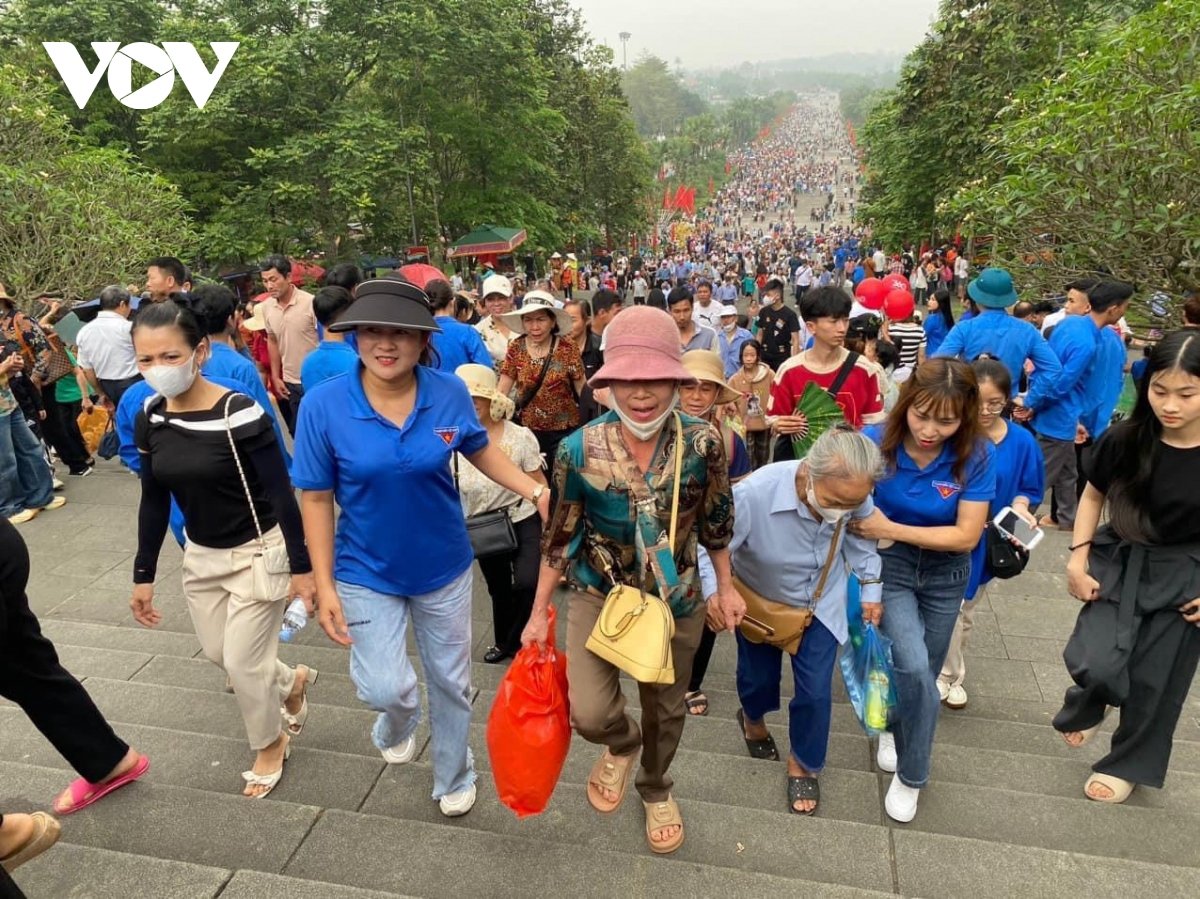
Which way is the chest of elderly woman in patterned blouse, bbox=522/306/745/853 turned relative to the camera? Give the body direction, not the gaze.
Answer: toward the camera

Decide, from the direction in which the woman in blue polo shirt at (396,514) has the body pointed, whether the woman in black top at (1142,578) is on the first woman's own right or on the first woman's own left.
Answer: on the first woman's own left

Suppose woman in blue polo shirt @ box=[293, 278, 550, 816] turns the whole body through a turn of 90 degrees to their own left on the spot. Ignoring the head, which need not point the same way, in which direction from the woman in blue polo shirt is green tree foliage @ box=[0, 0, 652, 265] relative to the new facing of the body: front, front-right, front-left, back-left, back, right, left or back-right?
left

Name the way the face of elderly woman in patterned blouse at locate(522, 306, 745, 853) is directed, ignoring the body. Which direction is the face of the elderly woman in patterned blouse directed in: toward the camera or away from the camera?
toward the camera

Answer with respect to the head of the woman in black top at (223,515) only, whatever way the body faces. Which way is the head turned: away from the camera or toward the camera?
toward the camera

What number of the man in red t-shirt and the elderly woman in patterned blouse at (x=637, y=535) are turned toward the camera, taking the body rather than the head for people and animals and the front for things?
2

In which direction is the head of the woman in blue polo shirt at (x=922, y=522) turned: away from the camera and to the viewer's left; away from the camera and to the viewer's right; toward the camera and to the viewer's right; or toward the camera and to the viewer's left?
toward the camera and to the viewer's left

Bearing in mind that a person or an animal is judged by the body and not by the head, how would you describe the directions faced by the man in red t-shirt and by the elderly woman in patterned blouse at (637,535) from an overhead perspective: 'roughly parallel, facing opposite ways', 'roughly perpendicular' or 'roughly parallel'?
roughly parallel

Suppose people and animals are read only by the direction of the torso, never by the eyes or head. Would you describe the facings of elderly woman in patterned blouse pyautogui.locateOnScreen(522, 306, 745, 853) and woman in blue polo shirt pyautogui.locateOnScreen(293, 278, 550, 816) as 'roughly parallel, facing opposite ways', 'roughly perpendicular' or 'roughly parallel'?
roughly parallel

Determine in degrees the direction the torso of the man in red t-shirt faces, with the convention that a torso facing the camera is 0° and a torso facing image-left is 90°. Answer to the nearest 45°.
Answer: approximately 0°

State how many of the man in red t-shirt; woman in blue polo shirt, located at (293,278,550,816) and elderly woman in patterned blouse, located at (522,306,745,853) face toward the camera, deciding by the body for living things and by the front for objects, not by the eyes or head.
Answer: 3

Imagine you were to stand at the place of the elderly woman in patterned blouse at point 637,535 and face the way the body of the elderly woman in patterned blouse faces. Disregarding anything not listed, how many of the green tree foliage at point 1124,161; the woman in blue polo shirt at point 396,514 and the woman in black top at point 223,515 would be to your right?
2

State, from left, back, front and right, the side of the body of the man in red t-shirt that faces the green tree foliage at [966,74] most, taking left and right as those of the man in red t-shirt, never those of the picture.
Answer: back

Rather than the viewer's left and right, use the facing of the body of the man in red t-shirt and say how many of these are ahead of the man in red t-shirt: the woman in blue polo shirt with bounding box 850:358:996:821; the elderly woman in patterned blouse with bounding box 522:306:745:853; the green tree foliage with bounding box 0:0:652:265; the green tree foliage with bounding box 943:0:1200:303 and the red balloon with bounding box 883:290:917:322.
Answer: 2

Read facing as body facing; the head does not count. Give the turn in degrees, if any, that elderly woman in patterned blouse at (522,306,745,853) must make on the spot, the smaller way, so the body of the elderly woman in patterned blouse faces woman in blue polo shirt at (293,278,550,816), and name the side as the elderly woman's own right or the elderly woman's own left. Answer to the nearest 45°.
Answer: approximately 90° to the elderly woman's own right

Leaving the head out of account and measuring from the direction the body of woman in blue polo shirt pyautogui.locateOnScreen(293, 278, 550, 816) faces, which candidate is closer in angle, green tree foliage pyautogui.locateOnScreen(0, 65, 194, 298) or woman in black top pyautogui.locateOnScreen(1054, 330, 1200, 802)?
the woman in black top
